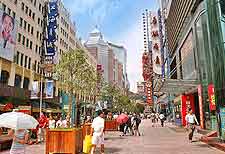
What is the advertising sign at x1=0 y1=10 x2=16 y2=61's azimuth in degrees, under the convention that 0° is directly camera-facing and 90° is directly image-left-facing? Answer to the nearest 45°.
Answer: approximately 315°

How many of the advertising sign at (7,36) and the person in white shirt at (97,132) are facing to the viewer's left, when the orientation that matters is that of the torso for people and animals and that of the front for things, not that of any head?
0

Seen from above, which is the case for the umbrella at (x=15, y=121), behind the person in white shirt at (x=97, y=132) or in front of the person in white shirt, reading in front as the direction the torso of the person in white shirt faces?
behind

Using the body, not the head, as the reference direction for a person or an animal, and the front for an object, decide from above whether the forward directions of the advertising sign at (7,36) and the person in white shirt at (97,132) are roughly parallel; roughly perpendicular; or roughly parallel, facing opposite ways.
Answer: roughly perpendicular

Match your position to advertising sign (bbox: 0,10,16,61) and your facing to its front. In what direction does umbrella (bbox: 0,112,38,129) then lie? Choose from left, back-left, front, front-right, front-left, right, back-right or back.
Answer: front-right

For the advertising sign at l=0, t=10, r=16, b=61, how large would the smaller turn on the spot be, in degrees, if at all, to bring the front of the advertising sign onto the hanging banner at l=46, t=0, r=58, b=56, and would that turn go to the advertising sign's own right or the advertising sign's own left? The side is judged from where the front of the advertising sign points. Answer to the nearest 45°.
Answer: approximately 90° to the advertising sign's own left

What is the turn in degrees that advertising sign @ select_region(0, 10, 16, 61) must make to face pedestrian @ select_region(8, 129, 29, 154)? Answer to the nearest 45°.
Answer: approximately 45° to its right
